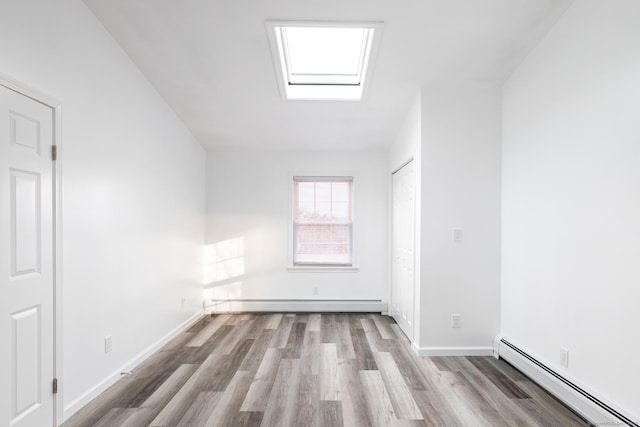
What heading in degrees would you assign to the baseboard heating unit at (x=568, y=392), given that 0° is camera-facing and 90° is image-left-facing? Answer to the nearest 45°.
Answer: approximately 45°

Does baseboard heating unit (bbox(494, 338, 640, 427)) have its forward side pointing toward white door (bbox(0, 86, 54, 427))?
yes

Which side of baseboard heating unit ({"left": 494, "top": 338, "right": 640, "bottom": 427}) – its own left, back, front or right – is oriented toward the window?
right

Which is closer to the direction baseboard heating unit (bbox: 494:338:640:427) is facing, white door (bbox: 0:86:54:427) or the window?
the white door

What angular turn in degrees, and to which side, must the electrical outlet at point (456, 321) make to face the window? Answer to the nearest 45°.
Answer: approximately 135° to its right

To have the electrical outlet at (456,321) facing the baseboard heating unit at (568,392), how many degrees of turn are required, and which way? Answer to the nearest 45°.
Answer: approximately 45° to its left

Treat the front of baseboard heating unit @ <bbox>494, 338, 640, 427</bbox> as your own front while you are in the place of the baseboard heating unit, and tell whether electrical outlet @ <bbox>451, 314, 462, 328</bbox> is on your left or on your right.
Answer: on your right

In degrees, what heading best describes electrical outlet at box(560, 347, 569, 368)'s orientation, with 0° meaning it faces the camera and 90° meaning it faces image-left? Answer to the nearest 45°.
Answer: approximately 45°
